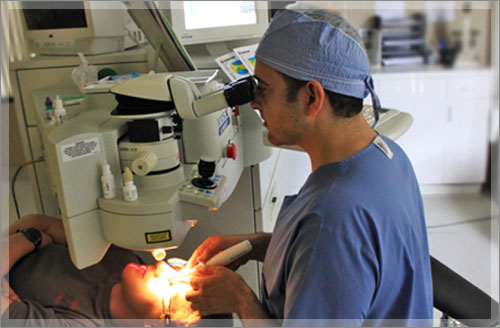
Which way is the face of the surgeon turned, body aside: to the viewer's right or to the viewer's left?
to the viewer's left

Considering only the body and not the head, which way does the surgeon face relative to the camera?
to the viewer's left

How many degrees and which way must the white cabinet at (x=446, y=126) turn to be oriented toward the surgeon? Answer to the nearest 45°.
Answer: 0° — it already faces them

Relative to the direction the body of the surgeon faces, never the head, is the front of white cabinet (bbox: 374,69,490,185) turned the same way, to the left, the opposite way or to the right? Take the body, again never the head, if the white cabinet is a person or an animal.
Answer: to the left

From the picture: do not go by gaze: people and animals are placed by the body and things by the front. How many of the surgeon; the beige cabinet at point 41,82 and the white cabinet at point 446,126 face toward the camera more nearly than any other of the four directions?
2

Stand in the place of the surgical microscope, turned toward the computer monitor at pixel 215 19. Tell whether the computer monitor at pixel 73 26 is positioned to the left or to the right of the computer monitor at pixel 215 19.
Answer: left

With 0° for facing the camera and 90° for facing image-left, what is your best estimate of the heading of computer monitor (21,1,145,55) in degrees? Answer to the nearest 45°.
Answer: approximately 45°

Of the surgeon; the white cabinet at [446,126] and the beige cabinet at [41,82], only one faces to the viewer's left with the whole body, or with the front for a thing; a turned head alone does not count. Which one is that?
the surgeon

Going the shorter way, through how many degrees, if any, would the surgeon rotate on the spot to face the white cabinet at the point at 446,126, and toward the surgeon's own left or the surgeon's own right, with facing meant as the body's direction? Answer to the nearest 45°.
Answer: approximately 90° to the surgeon's own right
